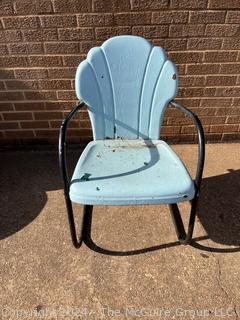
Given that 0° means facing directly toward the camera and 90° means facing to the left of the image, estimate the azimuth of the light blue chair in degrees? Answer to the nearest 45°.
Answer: approximately 0°
